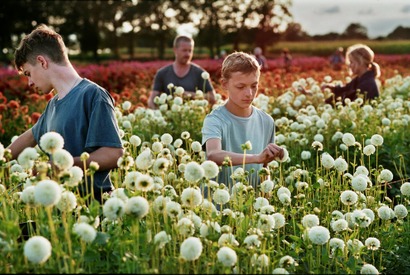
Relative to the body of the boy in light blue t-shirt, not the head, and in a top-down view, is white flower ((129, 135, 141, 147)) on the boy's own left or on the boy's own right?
on the boy's own right

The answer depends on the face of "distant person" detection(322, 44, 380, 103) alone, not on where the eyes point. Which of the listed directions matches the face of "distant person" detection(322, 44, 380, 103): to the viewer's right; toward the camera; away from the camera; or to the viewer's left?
to the viewer's left

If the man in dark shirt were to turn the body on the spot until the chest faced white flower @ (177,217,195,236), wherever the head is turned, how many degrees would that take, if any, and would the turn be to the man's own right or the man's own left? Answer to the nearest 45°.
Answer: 0° — they already face it

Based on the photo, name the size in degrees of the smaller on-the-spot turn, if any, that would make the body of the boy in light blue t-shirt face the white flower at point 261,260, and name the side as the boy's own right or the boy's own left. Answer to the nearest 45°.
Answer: approximately 45° to the boy's own right

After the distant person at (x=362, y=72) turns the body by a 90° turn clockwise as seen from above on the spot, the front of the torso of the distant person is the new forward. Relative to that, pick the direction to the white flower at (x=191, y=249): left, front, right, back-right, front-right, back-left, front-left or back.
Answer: back

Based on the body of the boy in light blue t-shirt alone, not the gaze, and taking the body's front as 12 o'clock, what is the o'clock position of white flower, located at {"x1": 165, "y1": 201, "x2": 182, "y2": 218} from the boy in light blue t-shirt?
The white flower is roughly at 2 o'clock from the boy in light blue t-shirt.

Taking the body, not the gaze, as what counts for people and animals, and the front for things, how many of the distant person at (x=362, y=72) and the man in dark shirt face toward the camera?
1

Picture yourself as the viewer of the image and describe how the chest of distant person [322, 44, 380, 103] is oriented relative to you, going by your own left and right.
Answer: facing to the left of the viewer

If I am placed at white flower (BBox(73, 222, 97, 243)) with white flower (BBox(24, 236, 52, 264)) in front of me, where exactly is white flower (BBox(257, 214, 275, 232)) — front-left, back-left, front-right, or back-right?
back-left

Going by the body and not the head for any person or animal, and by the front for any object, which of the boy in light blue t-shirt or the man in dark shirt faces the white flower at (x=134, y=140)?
the man in dark shirt

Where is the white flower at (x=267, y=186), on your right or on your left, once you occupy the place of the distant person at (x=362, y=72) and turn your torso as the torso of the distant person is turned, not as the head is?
on your left
